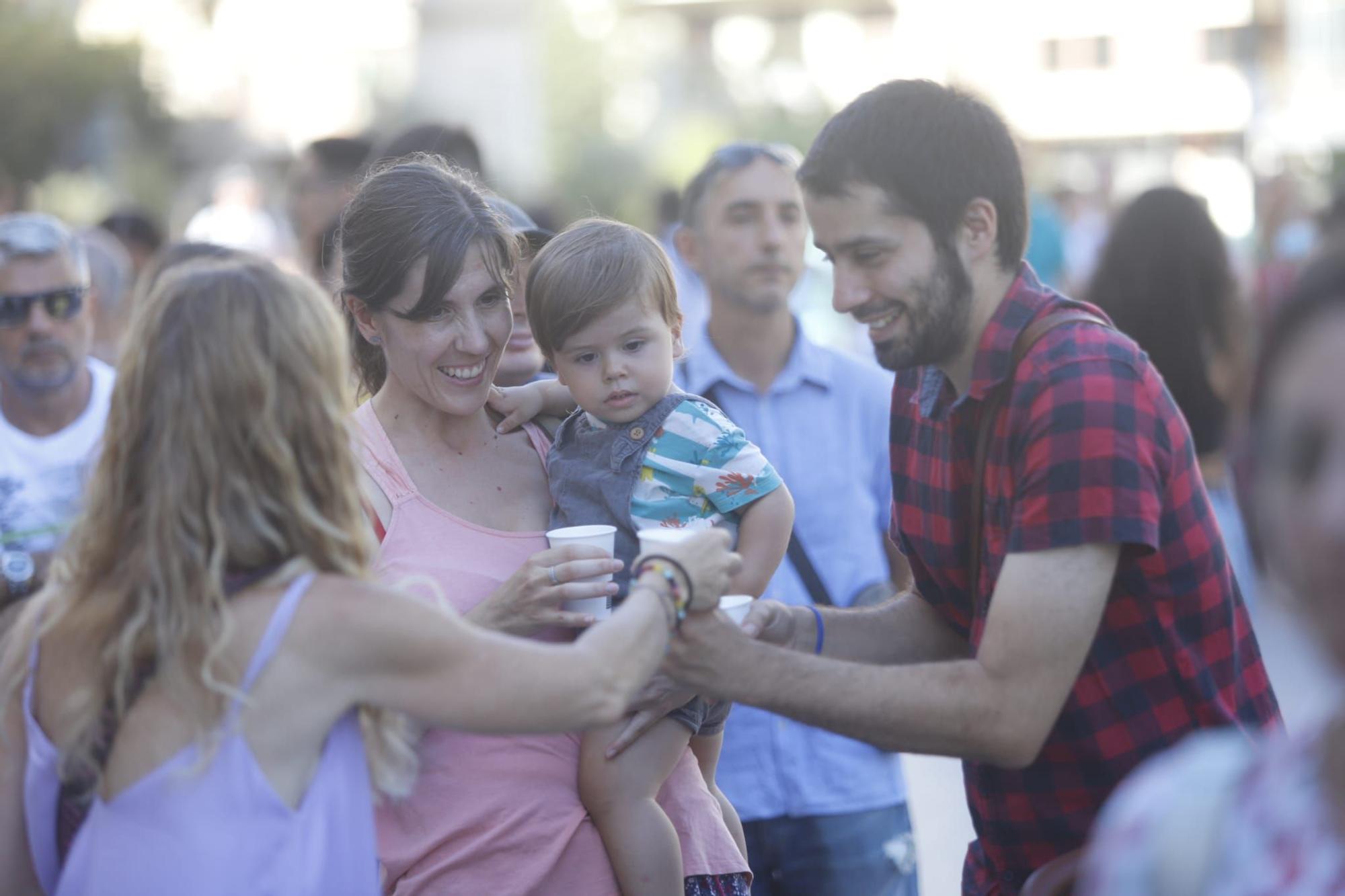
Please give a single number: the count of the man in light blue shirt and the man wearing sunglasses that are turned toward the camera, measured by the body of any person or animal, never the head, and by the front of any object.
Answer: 2

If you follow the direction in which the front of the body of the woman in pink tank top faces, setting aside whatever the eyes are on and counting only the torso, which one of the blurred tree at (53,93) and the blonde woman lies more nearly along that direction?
the blonde woman

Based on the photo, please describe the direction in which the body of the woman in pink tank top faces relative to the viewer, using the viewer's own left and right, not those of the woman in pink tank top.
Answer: facing the viewer and to the right of the viewer

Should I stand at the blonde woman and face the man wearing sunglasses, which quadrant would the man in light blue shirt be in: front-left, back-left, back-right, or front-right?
front-right

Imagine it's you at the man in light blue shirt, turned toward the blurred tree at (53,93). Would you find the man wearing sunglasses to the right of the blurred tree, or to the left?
left

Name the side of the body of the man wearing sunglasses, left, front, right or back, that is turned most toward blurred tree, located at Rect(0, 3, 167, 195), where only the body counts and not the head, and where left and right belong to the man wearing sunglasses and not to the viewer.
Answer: back

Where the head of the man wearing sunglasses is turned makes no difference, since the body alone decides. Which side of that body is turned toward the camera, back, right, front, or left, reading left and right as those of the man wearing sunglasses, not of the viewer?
front

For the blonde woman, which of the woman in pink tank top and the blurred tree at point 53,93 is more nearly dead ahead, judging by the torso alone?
the woman in pink tank top

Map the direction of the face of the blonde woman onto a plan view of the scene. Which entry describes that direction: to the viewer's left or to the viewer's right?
to the viewer's right

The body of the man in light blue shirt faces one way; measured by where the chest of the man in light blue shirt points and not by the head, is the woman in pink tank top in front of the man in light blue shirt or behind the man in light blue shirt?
in front

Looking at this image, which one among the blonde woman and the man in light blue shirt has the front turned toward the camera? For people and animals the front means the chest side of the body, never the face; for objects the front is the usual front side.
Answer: the man in light blue shirt

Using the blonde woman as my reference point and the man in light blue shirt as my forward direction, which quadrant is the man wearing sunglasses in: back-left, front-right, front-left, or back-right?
front-left

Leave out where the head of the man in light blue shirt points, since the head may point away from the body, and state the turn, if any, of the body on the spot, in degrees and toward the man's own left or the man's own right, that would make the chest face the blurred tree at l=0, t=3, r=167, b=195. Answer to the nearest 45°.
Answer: approximately 135° to the man's own right

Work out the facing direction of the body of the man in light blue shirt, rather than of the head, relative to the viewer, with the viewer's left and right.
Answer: facing the viewer

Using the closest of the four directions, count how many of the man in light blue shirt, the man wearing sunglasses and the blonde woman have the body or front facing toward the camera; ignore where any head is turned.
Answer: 2

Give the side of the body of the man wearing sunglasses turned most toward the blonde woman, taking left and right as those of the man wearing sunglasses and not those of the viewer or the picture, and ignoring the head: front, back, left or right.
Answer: front

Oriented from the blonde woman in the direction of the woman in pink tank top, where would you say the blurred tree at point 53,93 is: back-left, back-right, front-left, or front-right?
front-left

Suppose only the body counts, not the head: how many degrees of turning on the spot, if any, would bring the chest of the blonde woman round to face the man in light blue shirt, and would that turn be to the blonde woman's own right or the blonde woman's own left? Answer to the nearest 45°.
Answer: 0° — they already face them

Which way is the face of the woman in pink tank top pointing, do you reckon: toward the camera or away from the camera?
toward the camera

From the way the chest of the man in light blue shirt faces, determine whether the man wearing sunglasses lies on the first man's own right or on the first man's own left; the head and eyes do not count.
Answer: on the first man's own right
